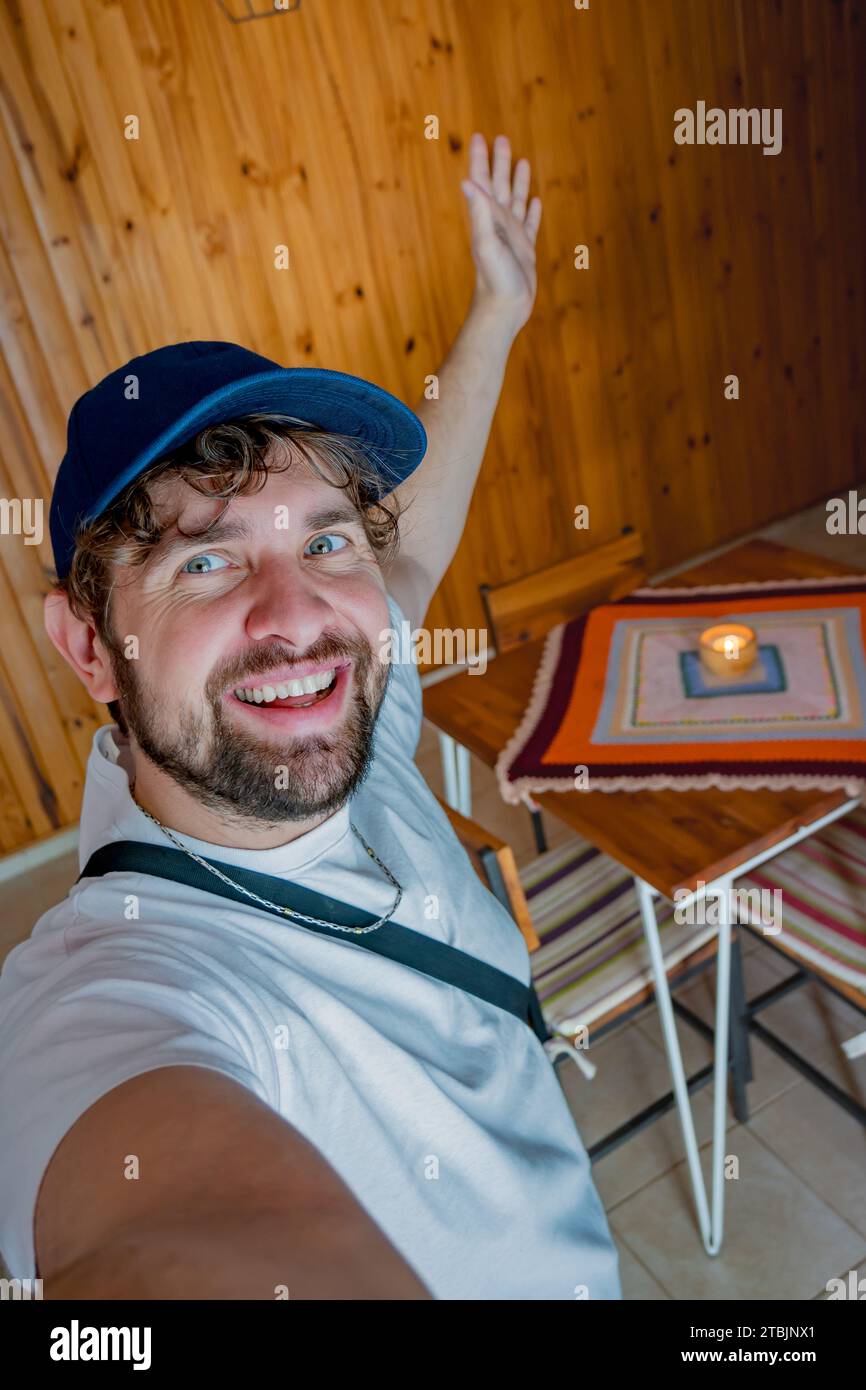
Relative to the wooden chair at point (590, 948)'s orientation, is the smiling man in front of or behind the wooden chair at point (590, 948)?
behind

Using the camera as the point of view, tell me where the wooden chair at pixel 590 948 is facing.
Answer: facing away from the viewer and to the right of the viewer
